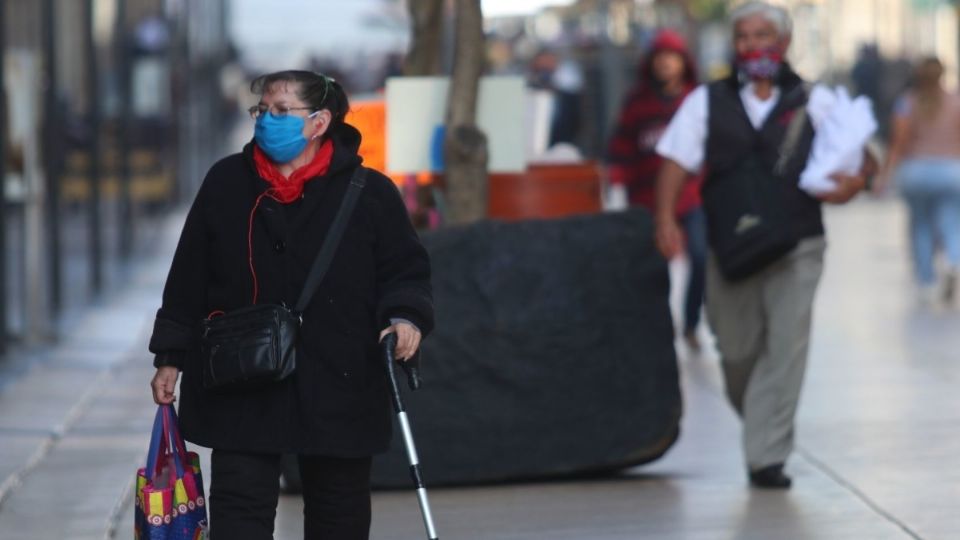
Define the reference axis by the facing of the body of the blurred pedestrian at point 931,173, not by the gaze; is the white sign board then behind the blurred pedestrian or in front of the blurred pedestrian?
behind

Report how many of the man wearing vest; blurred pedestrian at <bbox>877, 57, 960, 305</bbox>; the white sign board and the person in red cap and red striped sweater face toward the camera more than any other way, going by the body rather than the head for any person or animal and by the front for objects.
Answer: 3

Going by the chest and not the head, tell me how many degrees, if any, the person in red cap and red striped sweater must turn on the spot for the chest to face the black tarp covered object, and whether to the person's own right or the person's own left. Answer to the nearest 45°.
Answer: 0° — they already face it

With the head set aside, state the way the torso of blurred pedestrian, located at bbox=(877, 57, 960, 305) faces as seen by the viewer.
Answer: away from the camera

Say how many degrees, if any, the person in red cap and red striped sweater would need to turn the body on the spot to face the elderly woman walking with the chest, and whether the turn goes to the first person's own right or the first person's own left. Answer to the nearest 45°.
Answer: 0° — they already face them

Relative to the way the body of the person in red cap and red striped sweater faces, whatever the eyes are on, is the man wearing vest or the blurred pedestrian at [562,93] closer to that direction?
the man wearing vest

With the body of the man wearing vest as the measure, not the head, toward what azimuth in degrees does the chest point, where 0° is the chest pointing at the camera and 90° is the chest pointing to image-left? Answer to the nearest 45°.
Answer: approximately 0°

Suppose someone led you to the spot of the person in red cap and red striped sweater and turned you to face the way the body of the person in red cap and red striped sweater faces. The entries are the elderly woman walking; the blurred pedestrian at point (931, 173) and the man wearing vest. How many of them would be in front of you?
2

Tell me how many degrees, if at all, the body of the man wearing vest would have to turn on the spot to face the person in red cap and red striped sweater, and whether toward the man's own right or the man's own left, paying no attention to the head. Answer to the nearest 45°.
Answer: approximately 180°
